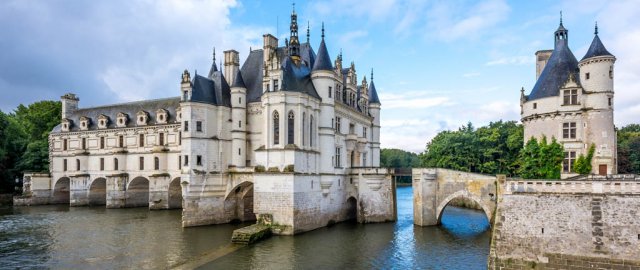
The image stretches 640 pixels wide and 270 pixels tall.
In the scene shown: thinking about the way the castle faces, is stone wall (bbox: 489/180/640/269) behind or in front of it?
in front

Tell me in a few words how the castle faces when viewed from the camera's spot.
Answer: facing the viewer and to the right of the viewer

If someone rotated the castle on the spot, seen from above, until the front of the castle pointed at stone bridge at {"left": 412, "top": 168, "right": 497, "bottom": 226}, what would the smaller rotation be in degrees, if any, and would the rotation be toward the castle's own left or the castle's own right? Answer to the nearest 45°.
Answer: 0° — it already faces it

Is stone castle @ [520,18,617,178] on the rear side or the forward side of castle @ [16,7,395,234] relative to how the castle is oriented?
on the forward side

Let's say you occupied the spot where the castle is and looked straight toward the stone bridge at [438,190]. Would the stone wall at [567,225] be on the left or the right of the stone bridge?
right
